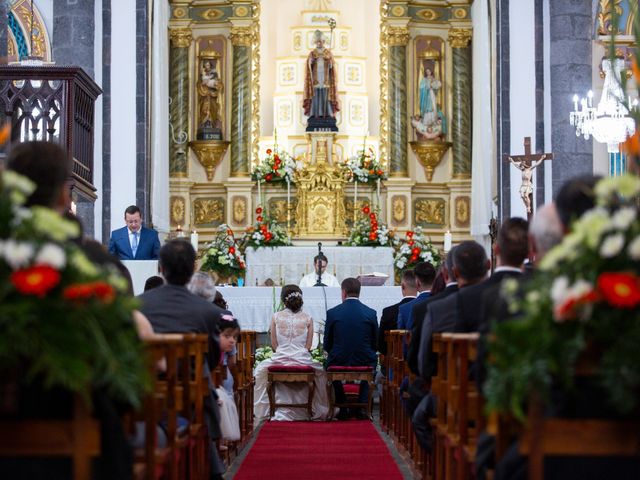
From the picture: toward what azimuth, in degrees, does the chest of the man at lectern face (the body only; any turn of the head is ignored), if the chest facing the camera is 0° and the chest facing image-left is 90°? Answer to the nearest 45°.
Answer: approximately 0°

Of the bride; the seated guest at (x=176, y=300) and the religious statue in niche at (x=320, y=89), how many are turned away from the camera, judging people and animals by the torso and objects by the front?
2

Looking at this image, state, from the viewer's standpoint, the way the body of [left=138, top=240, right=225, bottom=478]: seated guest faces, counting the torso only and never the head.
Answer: away from the camera

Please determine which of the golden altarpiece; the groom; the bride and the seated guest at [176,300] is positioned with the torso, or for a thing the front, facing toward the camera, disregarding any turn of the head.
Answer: the golden altarpiece

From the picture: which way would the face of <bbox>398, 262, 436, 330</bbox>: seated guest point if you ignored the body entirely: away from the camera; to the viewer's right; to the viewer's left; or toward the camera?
away from the camera

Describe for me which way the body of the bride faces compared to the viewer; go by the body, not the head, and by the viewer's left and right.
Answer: facing away from the viewer

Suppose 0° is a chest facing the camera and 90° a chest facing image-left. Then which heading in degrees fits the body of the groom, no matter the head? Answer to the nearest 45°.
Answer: approximately 180°

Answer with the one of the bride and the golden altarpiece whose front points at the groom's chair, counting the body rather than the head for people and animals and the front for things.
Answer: the golden altarpiece

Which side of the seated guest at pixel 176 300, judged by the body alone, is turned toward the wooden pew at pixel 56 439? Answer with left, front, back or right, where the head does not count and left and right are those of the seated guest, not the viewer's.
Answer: back
